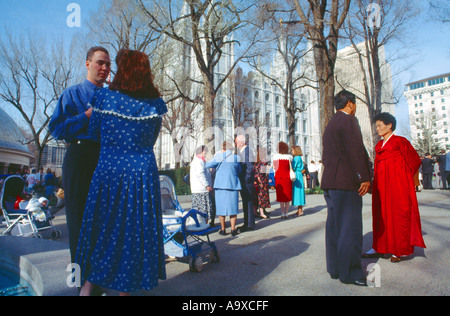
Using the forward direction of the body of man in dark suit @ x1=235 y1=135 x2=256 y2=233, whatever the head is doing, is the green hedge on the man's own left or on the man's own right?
on the man's own right

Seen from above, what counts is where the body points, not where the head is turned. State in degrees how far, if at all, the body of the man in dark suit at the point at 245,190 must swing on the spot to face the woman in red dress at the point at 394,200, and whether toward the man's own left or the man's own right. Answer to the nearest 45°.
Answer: approximately 135° to the man's own left

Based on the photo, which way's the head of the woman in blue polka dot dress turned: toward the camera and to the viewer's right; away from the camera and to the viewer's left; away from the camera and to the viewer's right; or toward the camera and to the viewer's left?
away from the camera and to the viewer's left

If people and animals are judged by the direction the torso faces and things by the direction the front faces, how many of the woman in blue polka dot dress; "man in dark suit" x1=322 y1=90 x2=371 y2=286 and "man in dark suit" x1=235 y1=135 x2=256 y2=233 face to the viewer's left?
1

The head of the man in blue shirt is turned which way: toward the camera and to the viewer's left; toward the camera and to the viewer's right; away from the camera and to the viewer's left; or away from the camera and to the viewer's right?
toward the camera and to the viewer's right

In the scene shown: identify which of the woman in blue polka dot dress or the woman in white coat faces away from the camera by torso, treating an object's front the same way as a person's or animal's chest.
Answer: the woman in blue polka dot dress

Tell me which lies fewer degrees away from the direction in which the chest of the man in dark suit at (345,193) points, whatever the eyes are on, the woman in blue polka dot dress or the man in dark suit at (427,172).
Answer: the man in dark suit

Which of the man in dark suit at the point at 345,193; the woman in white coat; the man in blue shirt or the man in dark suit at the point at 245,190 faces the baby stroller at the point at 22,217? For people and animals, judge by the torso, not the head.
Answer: the man in dark suit at the point at 245,190

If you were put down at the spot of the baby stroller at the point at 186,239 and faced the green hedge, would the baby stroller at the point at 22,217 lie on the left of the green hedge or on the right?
left

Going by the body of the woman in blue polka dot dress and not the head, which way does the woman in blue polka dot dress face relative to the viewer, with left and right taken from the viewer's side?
facing away from the viewer

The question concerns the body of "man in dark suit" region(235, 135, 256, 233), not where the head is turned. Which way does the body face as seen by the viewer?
to the viewer's left

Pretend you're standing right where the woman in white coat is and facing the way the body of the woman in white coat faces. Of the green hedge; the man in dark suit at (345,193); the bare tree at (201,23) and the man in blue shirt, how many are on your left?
2

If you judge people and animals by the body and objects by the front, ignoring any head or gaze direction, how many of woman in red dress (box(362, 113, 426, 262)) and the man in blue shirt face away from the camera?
0

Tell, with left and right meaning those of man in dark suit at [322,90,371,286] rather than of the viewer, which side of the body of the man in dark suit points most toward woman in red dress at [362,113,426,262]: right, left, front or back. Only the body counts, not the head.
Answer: front

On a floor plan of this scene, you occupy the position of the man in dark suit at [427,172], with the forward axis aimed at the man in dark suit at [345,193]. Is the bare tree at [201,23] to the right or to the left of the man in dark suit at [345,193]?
right

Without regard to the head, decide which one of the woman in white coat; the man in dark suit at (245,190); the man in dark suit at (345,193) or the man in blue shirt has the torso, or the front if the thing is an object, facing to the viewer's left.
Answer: the man in dark suit at (245,190)
